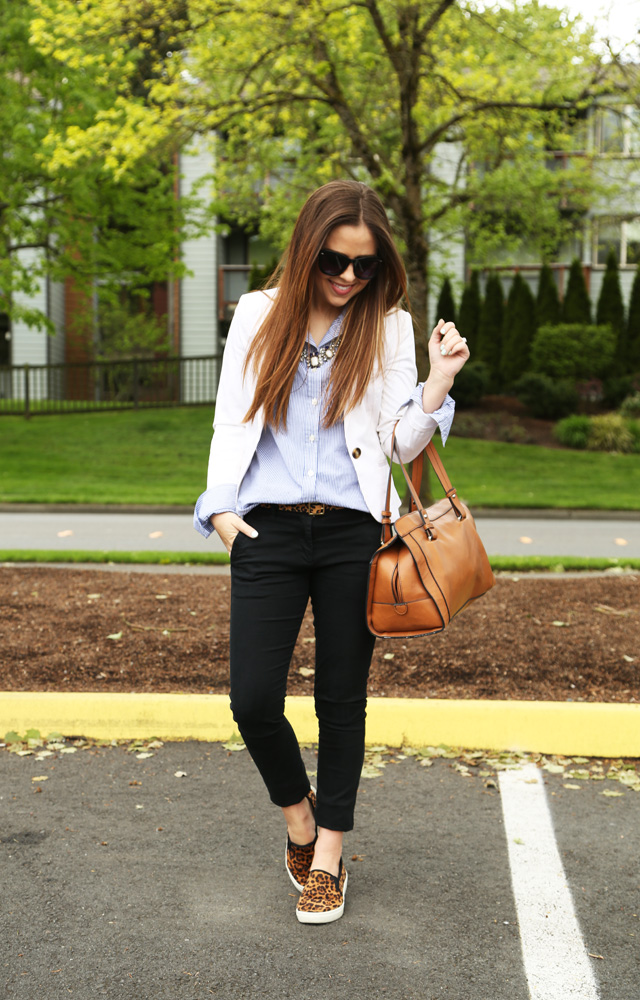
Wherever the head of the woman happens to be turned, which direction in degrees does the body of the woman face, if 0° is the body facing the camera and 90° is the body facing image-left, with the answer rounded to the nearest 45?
approximately 0°

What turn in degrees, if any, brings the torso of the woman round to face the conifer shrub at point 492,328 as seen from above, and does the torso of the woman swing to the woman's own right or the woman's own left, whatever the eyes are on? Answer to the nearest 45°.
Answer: approximately 180°

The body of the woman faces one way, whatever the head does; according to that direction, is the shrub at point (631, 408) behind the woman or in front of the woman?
behind

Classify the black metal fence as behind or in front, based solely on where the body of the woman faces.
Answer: behind

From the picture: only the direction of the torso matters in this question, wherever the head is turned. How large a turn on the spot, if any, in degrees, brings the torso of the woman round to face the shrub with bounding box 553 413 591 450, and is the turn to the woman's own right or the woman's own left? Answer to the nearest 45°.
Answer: approximately 180°

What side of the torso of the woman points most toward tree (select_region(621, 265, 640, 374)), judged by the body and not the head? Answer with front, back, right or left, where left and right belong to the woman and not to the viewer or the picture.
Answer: back

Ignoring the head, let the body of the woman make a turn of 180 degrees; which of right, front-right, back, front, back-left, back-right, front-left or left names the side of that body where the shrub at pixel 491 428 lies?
front

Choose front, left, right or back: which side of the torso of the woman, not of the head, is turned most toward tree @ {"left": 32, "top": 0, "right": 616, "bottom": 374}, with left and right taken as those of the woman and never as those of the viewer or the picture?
back

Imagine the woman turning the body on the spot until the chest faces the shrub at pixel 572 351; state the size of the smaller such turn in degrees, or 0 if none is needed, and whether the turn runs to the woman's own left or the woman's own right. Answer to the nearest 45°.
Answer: approximately 180°

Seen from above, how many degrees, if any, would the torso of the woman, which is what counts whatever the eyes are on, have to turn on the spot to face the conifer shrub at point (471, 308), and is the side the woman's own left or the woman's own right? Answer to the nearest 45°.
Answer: approximately 180°

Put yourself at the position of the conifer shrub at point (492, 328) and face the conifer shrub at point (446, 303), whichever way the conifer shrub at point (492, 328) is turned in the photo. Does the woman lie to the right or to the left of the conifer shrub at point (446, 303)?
left

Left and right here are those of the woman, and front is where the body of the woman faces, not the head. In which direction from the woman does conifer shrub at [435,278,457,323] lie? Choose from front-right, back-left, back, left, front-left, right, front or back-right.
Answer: back

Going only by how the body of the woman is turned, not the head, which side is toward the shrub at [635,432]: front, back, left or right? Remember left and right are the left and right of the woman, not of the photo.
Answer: back
